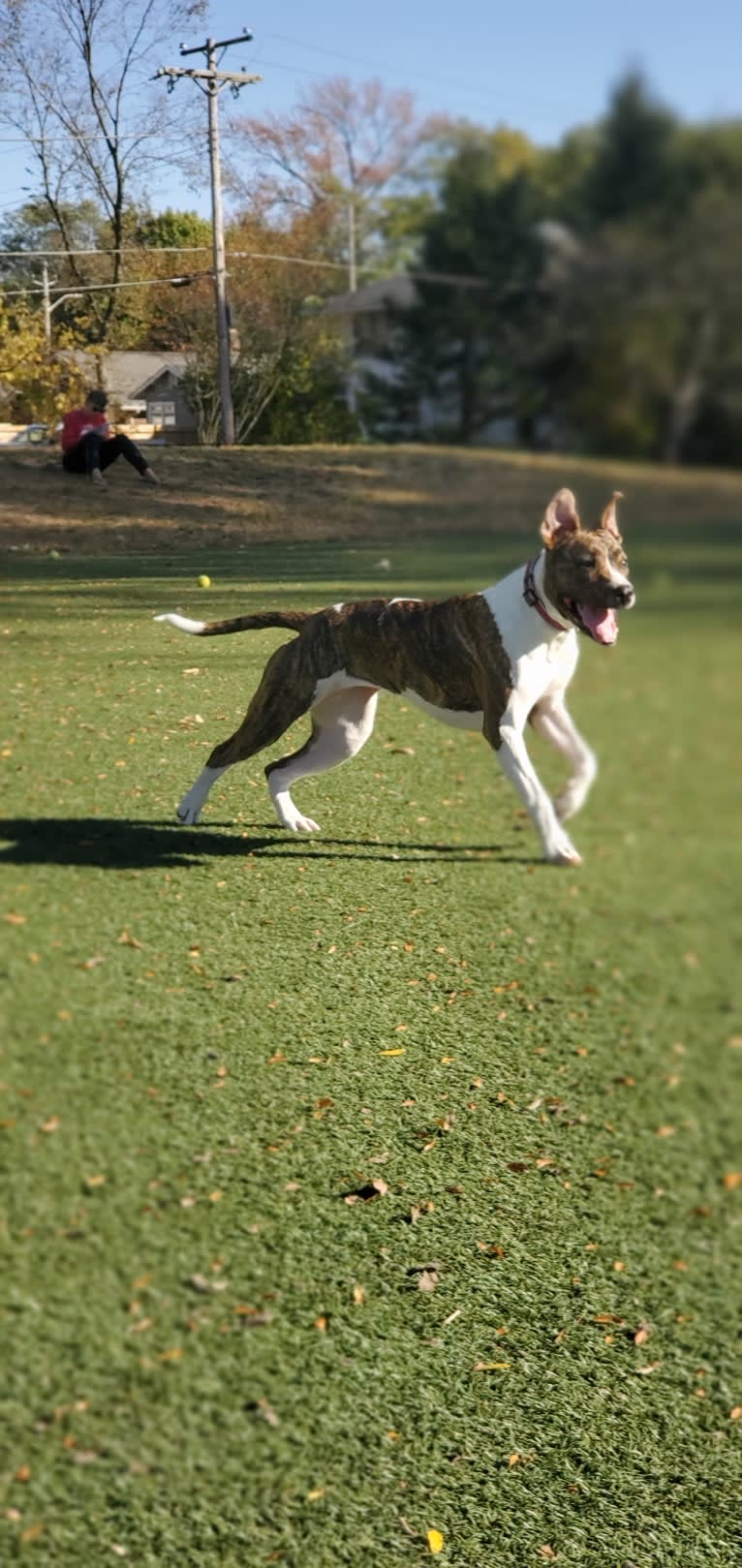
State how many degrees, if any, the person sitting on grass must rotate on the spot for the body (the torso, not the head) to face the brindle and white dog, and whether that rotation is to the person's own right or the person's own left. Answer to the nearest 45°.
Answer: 0° — they already face it

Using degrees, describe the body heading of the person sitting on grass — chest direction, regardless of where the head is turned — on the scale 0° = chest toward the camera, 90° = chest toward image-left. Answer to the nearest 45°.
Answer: approximately 315°
